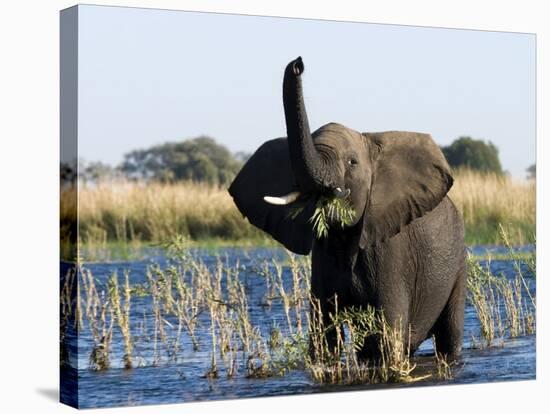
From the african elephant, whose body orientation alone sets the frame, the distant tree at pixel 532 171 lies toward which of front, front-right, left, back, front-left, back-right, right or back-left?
back

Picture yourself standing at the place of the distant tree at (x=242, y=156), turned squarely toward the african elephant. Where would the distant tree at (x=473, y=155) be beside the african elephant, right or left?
left

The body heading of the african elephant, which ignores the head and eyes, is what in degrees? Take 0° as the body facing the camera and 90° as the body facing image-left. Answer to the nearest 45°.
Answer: approximately 45°

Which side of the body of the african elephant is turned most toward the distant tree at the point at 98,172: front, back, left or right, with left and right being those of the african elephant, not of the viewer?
right

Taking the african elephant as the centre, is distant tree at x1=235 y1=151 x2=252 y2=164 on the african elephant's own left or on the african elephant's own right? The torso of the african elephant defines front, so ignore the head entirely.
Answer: on the african elephant's own right
